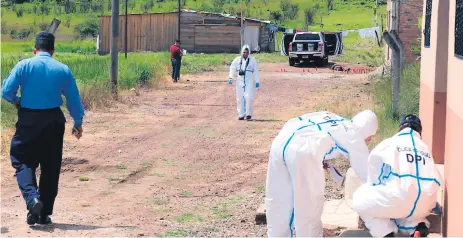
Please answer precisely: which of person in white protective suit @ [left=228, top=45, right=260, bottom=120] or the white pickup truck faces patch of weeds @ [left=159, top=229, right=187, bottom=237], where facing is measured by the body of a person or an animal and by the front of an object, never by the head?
the person in white protective suit

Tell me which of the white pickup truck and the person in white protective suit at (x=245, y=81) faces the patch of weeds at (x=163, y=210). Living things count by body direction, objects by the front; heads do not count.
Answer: the person in white protective suit

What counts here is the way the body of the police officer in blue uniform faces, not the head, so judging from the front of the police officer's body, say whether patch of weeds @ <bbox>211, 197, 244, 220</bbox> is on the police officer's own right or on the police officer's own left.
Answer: on the police officer's own right

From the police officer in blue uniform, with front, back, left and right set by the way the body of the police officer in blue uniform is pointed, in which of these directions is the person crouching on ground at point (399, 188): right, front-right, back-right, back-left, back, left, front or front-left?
back-right

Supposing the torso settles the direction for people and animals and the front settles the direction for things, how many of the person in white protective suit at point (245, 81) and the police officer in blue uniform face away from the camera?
1

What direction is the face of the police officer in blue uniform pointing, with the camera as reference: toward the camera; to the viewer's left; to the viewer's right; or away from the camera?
away from the camera

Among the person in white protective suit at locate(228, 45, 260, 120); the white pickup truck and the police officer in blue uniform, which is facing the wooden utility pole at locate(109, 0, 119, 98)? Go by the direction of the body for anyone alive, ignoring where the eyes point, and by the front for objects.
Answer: the police officer in blue uniform

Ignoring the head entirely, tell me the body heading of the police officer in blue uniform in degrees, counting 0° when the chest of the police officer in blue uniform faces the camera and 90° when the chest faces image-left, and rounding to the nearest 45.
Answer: approximately 180°

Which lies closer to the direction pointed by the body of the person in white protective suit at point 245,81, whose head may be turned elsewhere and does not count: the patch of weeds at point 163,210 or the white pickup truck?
the patch of weeds

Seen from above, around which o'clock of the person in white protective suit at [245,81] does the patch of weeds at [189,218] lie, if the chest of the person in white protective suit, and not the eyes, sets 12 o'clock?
The patch of weeds is roughly at 12 o'clock from the person in white protective suit.

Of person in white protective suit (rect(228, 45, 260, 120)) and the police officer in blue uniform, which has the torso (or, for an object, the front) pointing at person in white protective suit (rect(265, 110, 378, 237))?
person in white protective suit (rect(228, 45, 260, 120))
